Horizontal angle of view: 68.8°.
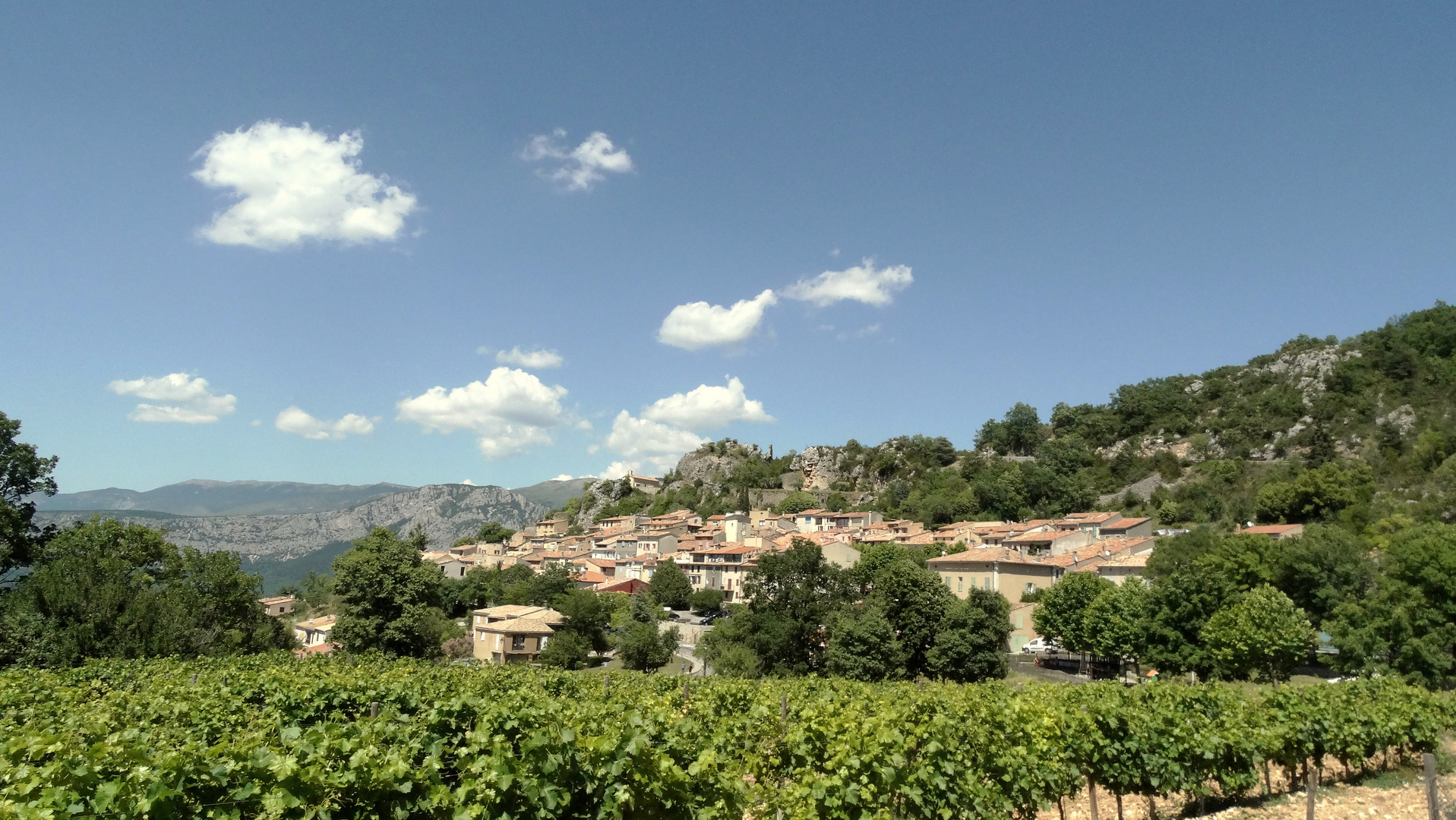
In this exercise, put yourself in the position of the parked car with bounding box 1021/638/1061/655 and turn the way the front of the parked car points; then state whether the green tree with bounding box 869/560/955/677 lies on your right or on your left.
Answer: on your left

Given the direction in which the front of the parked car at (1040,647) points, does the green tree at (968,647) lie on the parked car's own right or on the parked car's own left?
on the parked car's own left

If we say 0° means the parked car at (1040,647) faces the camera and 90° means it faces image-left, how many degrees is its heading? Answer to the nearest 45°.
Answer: approximately 90°

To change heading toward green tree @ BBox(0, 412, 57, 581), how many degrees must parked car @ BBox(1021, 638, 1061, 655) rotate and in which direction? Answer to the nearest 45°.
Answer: approximately 45° to its left

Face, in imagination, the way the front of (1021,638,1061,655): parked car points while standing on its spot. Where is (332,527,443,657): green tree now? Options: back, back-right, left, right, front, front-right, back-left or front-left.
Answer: front-left

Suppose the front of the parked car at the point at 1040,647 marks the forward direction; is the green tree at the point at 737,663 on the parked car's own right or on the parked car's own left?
on the parked car's own left

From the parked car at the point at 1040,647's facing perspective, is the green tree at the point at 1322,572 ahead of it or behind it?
behind

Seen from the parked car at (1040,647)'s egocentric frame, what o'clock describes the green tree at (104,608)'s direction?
The green tree is roughly at 10 o'clock from the parked car.
